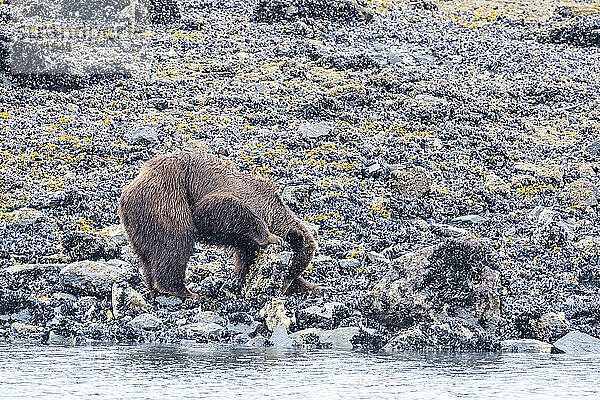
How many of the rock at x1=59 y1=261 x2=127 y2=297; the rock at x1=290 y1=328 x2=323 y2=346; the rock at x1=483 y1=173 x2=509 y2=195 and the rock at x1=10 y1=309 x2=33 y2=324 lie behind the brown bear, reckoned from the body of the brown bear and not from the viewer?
2

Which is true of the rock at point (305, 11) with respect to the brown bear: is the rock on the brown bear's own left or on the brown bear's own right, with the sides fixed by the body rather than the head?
on the brown bear's own left

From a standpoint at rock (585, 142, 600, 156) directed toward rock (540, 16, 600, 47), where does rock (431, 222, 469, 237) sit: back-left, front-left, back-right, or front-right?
back-left

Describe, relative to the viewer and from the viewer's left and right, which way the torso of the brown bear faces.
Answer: facing to the right of the viewer

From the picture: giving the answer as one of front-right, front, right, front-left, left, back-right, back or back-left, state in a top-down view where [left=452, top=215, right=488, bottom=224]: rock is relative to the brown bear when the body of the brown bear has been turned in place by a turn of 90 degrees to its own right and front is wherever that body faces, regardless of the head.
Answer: back-left

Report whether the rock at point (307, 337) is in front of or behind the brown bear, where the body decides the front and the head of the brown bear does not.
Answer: in front

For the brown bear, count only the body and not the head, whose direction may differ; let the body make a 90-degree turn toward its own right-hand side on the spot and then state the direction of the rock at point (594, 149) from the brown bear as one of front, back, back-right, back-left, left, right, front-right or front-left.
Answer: back-left

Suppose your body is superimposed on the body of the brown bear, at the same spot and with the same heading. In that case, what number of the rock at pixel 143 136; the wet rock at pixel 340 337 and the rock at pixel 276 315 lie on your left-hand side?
1

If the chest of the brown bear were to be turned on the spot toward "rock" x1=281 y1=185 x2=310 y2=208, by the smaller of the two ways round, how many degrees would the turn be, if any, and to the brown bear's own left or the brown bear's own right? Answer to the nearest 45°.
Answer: approximately 90° to the brown bear's own left

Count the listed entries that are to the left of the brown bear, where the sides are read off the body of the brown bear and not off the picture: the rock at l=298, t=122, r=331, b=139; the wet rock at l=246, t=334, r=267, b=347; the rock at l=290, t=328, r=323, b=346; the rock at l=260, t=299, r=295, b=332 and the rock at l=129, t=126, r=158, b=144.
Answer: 2

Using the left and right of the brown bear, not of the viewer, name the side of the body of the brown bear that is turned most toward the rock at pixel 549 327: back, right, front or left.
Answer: front

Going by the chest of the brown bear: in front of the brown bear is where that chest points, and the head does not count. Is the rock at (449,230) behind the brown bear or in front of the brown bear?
in front

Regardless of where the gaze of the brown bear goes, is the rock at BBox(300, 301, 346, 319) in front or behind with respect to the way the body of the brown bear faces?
in front

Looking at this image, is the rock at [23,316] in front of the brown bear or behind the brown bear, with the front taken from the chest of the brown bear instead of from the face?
behind

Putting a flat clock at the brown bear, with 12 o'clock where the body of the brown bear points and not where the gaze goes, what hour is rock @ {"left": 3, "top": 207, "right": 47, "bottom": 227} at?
The rock is roughly at 8 o'clock from the brown bear.

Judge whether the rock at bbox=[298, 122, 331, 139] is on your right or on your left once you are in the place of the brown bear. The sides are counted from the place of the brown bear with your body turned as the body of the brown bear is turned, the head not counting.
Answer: on your left
